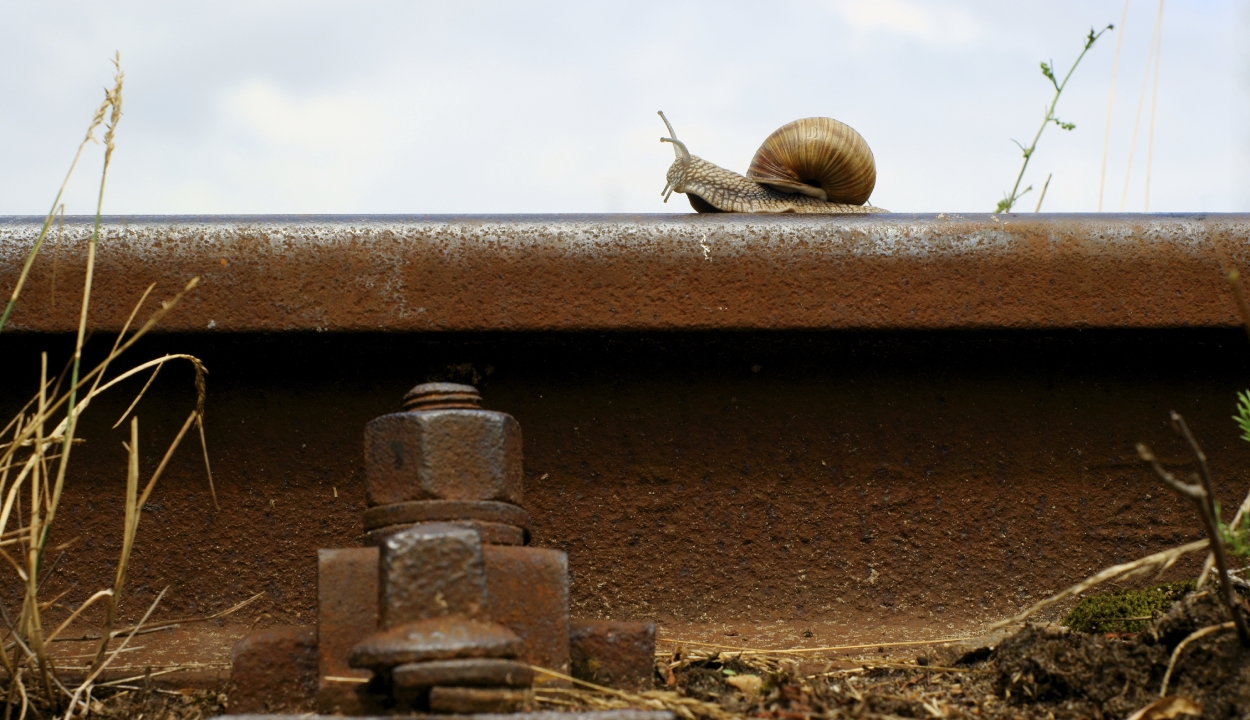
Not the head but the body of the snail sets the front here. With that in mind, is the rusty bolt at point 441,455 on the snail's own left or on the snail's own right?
on the snail's own left

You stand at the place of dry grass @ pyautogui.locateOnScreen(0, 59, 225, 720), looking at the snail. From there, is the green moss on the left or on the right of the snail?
right

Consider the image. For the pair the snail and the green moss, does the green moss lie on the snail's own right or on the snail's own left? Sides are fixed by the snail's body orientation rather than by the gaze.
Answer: on the snail's own left

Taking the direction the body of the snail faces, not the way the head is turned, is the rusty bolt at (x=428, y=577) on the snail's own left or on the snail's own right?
on the snail's own left

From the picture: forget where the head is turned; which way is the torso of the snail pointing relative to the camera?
to the viewer's left
